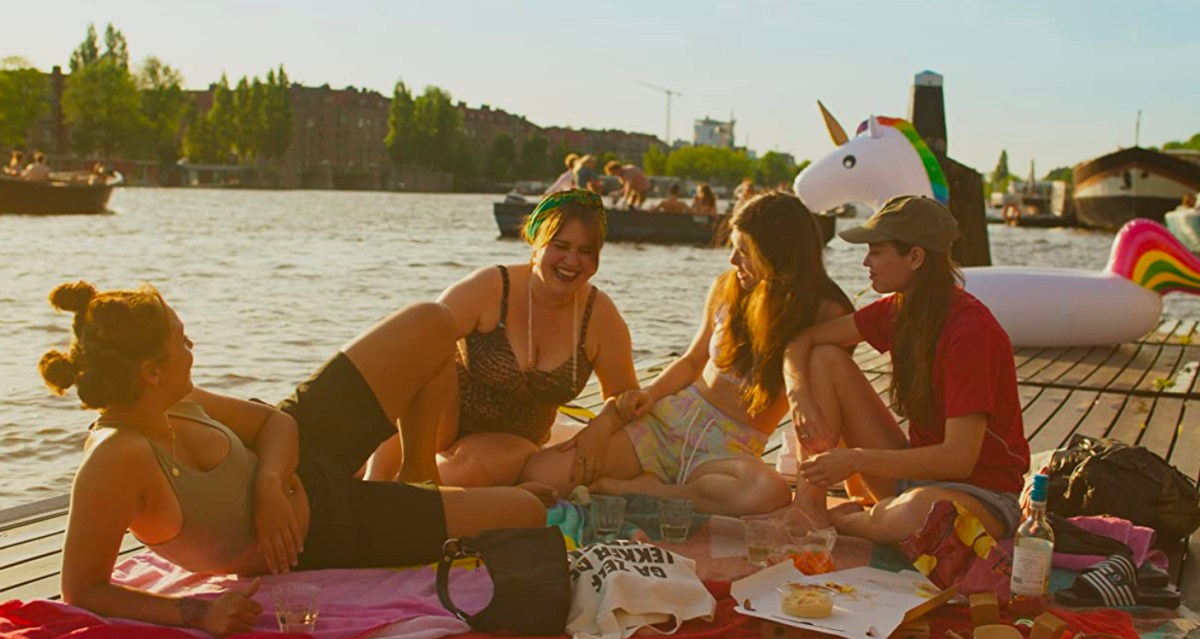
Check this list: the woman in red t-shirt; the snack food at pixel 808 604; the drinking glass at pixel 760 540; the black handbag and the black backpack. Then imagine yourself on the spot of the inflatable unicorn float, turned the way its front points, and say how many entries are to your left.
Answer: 5

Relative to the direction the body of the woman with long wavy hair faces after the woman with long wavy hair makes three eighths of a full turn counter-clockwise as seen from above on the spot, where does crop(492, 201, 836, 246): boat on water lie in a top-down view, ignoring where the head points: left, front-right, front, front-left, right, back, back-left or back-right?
left

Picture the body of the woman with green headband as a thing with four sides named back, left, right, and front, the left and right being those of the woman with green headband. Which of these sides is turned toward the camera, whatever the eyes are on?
front

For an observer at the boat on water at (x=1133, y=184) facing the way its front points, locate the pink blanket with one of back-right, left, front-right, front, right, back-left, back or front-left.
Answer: front

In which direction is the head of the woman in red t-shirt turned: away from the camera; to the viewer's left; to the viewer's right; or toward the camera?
to the viewer's left

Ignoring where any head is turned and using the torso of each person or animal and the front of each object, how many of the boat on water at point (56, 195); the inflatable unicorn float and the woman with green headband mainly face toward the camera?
1

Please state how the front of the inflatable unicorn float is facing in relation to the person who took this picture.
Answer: facing to the left of the viewer

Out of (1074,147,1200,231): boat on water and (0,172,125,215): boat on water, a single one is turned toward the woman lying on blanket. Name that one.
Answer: (1074,147,1200,231): boat on water
